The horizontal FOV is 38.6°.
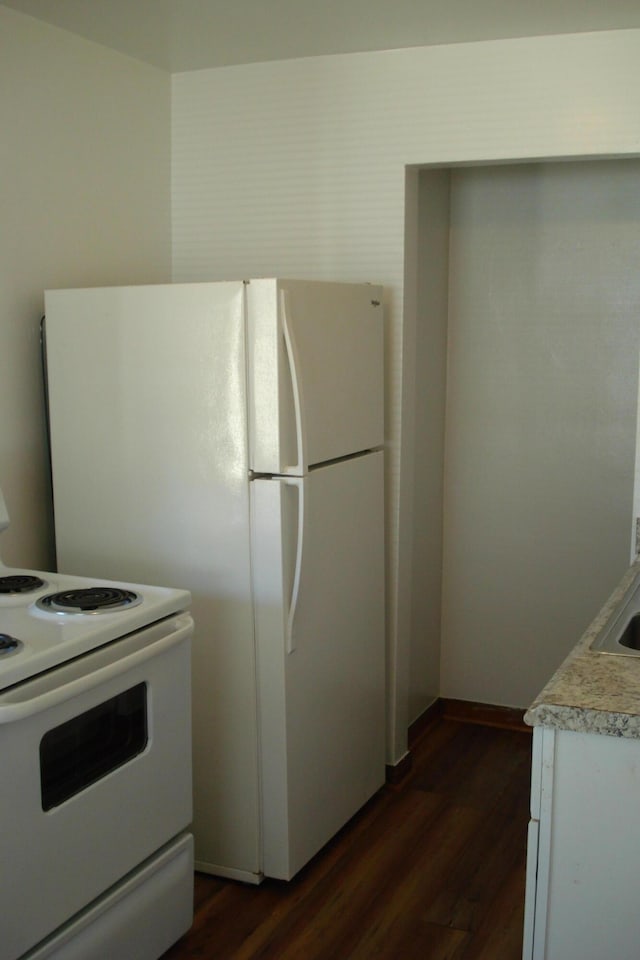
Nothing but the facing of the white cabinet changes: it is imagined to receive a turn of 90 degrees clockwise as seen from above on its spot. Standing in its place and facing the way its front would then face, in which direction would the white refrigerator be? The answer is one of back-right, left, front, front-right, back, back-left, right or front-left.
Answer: front-left

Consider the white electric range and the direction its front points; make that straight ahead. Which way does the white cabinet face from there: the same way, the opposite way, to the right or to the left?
the opposite way

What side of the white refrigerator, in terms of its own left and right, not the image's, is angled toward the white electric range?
right

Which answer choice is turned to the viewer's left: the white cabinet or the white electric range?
the white cabinet

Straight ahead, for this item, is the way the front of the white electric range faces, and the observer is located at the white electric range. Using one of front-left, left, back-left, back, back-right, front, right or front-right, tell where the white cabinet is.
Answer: front

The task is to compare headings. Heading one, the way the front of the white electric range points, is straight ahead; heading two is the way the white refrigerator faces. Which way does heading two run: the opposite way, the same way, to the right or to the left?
the same way

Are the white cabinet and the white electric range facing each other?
yes

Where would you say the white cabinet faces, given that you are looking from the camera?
facing to the left of the viewer

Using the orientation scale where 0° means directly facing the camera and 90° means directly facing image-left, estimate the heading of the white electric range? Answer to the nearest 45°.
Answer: approximately 315°

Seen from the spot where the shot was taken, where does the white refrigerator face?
facing the viewer and to the right of the viewer

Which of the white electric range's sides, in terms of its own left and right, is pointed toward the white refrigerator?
left

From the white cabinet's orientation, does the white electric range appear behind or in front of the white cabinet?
in front
